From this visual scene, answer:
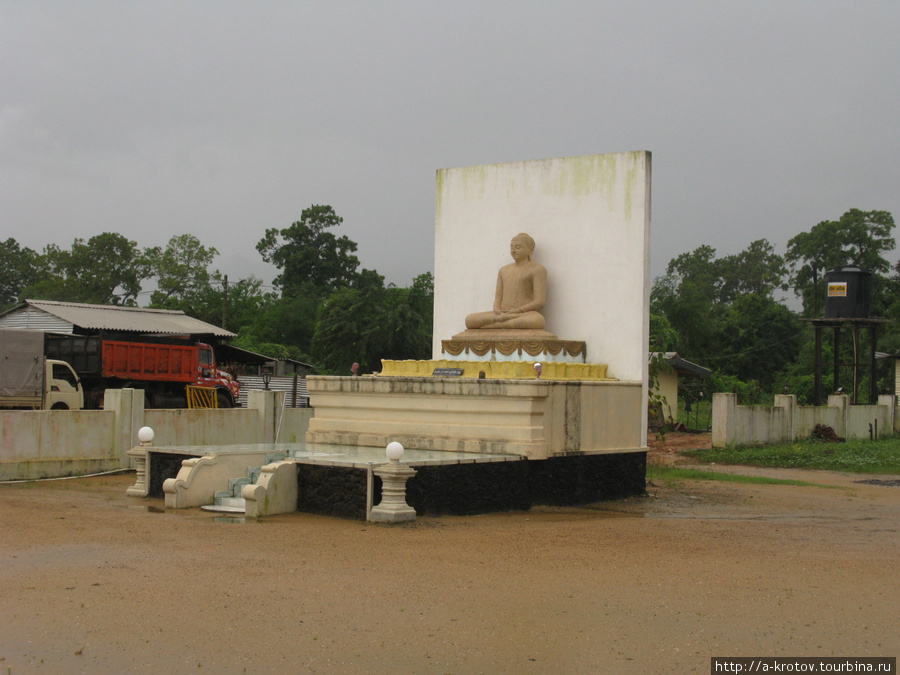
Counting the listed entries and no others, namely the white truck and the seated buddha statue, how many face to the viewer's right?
1

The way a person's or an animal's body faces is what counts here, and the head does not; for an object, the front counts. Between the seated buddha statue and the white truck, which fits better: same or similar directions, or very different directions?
very different directions

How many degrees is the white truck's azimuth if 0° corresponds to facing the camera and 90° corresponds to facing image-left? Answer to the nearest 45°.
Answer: approximately 270°

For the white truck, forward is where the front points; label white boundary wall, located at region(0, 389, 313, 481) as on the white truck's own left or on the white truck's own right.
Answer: on the white truck's own right

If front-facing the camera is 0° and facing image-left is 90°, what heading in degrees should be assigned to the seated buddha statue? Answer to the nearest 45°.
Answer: approximately 45°

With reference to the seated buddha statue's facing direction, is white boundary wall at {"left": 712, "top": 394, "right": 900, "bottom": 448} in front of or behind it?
behind

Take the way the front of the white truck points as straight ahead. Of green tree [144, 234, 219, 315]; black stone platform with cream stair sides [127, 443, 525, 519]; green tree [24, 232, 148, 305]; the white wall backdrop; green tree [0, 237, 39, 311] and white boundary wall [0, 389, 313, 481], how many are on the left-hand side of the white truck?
3

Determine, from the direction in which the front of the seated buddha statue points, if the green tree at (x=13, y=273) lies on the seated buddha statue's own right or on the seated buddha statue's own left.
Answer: on the seated buddha statue's own right
